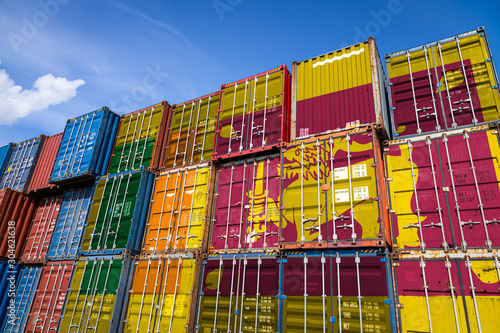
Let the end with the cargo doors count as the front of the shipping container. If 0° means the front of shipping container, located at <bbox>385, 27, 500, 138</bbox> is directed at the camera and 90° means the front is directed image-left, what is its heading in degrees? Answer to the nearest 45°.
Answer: approximately 0°

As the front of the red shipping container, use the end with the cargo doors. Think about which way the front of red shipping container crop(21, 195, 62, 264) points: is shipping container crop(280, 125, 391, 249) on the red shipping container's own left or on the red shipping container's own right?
on the red shipping container's own left

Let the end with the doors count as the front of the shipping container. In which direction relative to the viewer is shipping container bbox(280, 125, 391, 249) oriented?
toward the camera

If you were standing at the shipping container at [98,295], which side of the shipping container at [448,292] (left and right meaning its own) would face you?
right

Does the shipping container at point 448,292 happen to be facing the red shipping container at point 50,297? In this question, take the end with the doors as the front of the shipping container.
no

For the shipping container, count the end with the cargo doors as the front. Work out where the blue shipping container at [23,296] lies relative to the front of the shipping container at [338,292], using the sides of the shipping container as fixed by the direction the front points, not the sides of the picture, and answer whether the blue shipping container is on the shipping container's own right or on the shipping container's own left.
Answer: on the shipping container's own right

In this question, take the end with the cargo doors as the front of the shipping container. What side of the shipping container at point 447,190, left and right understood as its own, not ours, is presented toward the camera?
front

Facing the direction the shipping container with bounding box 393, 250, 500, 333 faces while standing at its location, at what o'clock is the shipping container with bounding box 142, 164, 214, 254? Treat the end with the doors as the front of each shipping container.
the shipping container with bounding box 142, 164, 214, 254 is roughly at 3 o'clock from the shipping container with bounding box 393, 250, 500, 333.

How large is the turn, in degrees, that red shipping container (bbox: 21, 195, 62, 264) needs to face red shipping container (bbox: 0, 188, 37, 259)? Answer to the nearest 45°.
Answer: approximately 90° to its right

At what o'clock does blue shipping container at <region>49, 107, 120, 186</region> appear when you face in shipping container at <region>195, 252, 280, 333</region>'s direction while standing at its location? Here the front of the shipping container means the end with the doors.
The blue shipping container is roughly at 4 o'clock from the shipping container.

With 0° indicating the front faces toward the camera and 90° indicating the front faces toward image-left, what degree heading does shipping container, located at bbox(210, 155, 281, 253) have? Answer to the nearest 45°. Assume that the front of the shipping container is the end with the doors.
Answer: approximately 45°

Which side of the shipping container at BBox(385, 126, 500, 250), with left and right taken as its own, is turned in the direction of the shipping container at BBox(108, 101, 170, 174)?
right

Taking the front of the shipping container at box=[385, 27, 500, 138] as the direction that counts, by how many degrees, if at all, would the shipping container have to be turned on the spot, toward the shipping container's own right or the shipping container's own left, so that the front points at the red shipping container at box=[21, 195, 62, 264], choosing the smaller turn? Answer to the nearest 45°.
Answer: approximately 90° to the shipping container's own right

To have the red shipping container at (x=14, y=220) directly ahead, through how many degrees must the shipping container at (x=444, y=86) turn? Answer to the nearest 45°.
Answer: approximately 90° to its right

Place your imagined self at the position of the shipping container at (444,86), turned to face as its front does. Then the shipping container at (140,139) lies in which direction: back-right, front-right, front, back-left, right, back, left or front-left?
right

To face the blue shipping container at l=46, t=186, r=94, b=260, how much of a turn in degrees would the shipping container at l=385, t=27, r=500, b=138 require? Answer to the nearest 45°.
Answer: approximately 90° to its right

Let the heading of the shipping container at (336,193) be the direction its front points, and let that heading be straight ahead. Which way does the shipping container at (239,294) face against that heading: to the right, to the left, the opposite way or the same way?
the same way

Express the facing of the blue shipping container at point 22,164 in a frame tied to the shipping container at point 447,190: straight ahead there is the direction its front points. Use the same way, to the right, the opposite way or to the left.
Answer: the same way

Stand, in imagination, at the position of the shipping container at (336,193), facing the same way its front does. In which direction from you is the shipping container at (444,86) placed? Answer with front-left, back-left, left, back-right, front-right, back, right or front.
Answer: left

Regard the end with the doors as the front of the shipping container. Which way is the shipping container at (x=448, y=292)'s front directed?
toward the camera
